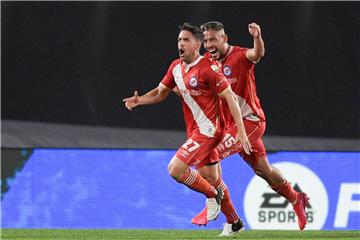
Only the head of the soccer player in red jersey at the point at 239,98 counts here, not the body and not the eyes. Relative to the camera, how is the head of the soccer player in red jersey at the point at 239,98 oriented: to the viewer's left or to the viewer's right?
to the viewer's left

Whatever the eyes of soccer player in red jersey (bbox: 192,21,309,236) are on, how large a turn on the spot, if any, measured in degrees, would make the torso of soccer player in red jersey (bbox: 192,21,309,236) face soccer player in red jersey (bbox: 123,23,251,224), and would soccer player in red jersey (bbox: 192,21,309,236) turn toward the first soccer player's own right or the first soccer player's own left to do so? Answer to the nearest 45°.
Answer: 0° — they already face them

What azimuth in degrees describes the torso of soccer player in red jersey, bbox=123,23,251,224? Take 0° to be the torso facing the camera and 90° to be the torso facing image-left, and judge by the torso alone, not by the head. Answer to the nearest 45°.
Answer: approximately 45°
